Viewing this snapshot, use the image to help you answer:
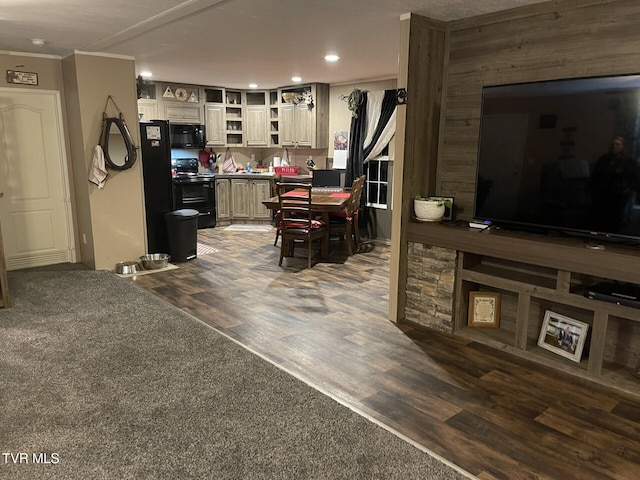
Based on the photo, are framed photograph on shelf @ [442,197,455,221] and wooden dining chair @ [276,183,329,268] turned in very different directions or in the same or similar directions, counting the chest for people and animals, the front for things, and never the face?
very different directions

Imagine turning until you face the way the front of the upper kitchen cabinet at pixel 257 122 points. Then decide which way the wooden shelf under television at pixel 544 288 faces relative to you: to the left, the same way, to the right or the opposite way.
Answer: to the right

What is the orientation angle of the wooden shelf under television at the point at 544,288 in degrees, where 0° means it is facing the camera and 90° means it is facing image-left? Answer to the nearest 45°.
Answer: approximately 45°

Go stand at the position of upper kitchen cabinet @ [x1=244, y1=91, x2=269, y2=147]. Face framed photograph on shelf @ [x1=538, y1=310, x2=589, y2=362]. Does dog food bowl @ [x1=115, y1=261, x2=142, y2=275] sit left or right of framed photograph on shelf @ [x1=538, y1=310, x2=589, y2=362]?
right

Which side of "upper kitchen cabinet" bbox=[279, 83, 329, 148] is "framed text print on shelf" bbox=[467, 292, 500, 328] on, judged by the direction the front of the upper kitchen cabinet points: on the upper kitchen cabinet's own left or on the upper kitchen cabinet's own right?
on the upper kitchen cabinet's own left

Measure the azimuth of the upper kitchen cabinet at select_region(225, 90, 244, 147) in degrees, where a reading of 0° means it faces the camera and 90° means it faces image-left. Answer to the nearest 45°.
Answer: approximately 0°

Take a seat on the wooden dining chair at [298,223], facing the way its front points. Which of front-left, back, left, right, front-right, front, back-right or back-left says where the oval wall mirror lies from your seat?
back-left

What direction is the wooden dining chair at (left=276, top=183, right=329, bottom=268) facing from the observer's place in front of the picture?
facing away from the viewer and to the right of the viewer
